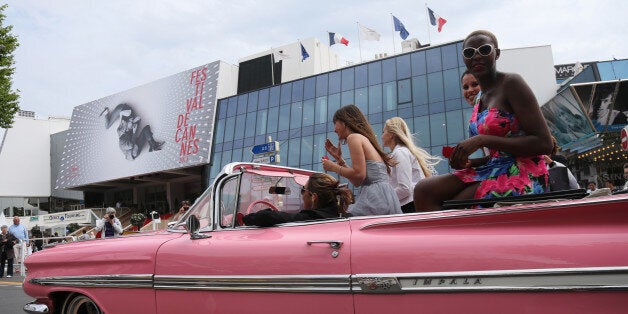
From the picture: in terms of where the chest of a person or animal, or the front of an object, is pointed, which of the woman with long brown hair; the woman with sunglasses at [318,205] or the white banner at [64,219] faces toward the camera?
the white banner

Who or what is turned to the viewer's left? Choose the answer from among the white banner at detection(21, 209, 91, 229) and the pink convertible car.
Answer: the pink convertible car

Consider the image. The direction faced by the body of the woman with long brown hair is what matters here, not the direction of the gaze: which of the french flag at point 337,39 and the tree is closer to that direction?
the tree

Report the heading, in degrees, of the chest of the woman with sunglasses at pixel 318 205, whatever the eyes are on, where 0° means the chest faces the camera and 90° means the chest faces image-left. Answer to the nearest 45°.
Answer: approximately 135°

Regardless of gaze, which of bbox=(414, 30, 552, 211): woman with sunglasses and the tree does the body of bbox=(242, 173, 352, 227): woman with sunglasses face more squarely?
the tree

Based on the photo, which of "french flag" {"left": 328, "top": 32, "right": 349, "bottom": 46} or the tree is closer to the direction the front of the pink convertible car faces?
the tree

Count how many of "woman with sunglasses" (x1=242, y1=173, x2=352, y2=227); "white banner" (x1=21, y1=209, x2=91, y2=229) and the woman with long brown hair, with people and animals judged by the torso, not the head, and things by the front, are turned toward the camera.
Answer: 1

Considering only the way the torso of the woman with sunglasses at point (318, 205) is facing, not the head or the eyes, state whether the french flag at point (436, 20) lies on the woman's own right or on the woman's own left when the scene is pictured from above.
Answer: on the woman's own right

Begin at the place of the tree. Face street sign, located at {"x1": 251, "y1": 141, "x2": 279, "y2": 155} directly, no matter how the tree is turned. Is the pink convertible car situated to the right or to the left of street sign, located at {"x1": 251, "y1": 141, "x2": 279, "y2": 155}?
right

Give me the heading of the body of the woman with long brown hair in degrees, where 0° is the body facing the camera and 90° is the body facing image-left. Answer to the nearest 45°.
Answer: approximately 90°

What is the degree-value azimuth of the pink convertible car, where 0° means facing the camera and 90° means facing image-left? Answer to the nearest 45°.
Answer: approximately 90°

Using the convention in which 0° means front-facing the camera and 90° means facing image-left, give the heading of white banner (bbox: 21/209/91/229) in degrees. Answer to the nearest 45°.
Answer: approximately 0°
